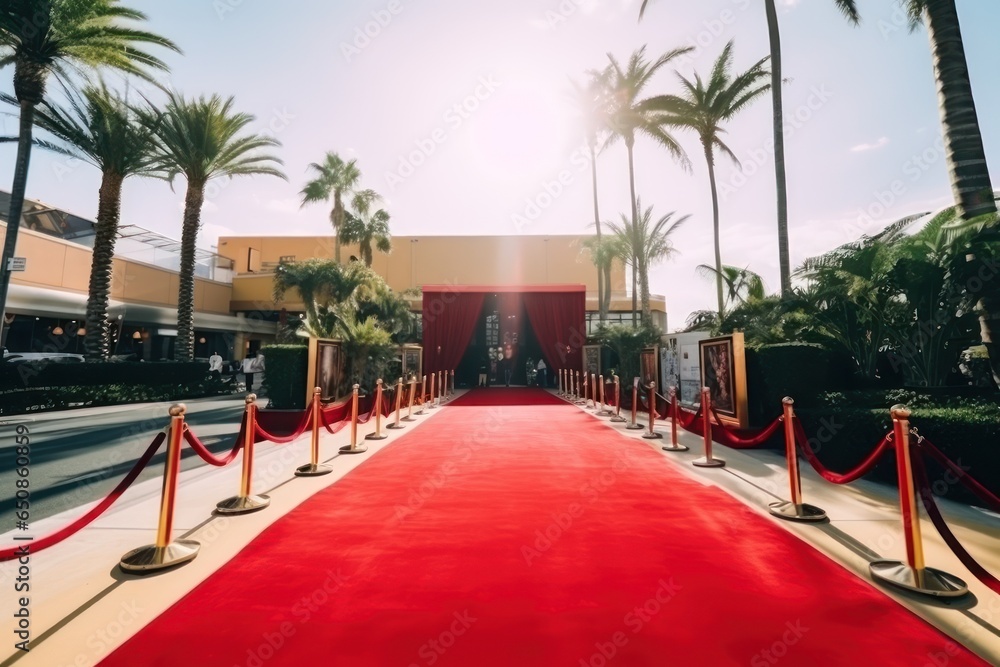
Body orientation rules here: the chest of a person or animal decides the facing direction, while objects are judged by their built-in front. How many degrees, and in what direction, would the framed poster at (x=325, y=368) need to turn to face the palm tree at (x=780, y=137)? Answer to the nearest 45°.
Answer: approximately 45° to its left

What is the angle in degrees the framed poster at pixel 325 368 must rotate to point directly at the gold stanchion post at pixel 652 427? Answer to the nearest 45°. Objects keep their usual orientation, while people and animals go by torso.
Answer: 0° — it already faces it

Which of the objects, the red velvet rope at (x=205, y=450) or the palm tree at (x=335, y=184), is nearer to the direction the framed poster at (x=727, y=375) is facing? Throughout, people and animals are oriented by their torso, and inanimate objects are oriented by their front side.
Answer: the red velvet rope

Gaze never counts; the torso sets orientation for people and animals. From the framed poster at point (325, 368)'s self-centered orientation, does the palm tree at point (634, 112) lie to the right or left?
on its left

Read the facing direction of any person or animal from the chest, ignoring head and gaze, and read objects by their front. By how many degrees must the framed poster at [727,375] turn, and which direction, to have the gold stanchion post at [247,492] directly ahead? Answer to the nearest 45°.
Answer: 0° — it already faces it

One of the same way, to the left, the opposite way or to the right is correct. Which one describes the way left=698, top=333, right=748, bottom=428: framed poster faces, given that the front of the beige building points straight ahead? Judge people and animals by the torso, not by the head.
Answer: to the right

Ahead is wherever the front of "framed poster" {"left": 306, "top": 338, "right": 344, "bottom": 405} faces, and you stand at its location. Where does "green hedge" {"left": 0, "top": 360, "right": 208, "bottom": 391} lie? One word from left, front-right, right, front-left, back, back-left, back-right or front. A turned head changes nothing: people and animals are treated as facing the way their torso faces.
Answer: back

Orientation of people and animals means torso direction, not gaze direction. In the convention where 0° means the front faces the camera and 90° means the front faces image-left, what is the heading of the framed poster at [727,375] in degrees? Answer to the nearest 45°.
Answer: approximately 45°

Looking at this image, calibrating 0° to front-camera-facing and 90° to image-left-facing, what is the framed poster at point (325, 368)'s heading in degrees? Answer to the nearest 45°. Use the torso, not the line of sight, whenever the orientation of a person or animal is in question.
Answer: approximately 315°

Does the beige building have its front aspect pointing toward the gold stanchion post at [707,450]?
yes

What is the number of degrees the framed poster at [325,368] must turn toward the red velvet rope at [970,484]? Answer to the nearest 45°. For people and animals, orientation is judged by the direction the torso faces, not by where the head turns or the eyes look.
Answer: approximately 45° to its right

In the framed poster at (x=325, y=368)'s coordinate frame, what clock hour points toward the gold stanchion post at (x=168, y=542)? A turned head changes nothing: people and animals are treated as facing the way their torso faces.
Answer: The gold stanchion post is roughly at 2 o'clock from the framed poster.

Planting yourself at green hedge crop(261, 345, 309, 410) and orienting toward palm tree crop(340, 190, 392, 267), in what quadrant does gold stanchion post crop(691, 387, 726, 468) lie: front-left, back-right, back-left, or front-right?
back-right

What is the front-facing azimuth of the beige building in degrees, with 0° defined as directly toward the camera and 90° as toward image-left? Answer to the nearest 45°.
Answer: approximately 0°
